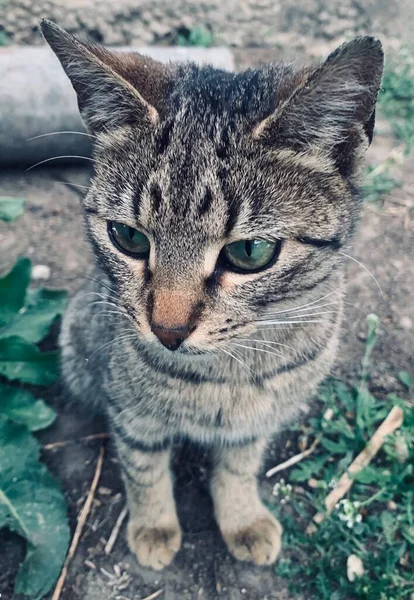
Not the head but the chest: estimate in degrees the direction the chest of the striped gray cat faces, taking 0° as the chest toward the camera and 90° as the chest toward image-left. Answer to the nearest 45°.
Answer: approximately 0°

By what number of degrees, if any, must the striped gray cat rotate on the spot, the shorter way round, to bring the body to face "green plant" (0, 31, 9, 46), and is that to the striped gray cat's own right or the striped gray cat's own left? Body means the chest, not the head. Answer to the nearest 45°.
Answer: approximately 135° to the striped gray cat's own right
